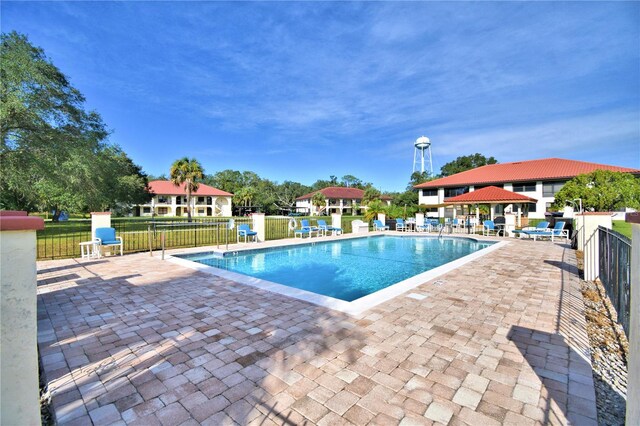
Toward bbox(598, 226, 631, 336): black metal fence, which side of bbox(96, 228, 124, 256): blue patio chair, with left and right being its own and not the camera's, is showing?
front

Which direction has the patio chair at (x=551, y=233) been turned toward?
to the viewer's left

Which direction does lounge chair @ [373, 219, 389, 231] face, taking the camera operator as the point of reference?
facing the viewer and to the right of the viewer

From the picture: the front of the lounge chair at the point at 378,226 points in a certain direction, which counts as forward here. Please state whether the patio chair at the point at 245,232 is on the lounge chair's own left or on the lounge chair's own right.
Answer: on the lounge chair's own right

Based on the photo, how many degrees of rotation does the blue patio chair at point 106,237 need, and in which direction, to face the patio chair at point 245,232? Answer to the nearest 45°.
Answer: approximately 45° to its left

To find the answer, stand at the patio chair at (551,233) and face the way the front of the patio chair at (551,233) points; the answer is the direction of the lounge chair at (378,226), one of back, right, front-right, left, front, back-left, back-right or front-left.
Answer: front

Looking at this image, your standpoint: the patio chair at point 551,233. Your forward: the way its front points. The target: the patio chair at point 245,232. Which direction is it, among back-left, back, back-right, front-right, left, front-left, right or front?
front-left

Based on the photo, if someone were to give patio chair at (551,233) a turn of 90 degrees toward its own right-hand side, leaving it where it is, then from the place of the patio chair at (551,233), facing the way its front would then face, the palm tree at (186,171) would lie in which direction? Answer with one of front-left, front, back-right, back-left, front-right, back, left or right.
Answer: left

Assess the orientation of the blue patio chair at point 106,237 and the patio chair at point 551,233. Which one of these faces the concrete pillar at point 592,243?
the blue patio chair

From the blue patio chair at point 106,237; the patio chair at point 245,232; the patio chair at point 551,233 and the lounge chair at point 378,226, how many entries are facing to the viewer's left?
1

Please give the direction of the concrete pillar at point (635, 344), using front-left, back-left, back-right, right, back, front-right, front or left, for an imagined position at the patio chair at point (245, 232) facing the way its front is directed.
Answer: front-right

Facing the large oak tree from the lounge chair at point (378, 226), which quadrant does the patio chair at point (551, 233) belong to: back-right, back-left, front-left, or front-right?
back-left

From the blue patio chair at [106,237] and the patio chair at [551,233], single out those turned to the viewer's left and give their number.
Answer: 1

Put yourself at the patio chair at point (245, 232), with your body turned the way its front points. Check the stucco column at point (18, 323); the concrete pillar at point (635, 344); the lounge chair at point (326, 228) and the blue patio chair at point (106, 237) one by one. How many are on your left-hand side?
1
